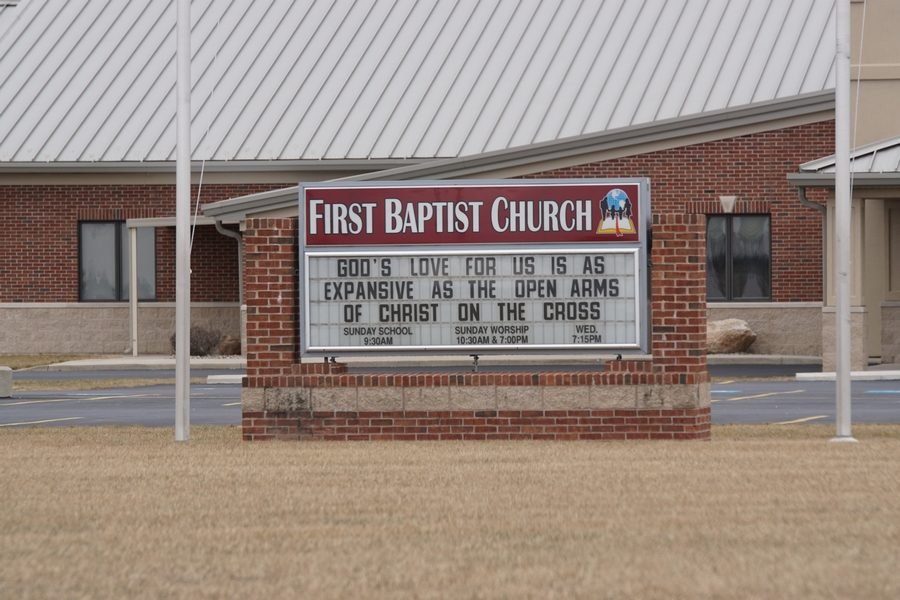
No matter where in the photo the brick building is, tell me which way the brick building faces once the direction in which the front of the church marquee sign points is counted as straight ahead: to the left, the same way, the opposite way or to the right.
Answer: the same way

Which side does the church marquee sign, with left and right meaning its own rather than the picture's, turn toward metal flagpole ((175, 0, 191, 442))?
right

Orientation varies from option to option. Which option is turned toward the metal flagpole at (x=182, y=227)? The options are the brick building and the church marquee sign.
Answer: the brick building

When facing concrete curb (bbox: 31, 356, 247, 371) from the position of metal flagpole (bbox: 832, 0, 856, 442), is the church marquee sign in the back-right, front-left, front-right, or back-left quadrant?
front-left

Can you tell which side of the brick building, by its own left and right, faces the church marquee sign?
front

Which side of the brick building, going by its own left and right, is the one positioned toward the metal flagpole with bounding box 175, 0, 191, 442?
front

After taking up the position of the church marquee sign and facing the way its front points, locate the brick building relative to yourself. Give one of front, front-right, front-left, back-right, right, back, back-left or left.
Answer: back

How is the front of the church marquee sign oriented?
toward the camera

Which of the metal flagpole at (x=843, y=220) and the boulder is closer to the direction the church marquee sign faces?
the metal flagpole

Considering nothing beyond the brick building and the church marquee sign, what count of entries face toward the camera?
2

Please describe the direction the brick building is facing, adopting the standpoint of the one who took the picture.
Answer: facing the viewer

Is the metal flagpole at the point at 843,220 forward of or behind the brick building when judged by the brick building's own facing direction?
forward

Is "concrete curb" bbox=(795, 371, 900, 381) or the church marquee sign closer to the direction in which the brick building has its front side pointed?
the church marquee sign
